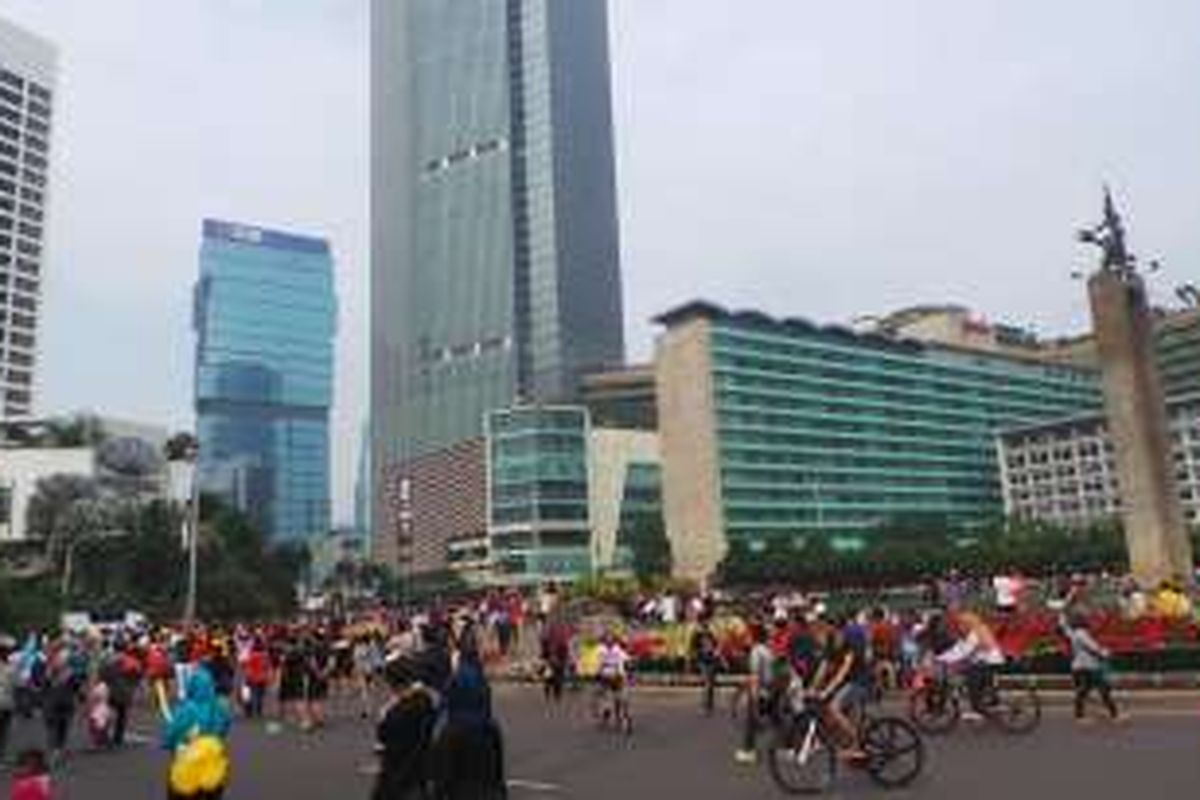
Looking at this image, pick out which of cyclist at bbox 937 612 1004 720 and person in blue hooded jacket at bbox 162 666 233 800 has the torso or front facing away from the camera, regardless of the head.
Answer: the person in blue hooded jacket

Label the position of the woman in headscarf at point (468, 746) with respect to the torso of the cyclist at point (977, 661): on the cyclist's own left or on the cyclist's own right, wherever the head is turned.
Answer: on the cyclist's own left

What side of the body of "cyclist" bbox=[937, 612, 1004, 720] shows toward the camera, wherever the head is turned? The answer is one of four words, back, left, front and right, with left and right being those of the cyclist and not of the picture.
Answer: left

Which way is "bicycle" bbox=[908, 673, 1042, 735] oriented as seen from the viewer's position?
to the viewer's left

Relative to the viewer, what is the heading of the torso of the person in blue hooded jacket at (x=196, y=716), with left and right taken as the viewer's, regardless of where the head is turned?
facing away from the viewer

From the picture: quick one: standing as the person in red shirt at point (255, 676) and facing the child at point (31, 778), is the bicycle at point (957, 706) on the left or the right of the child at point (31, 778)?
left
